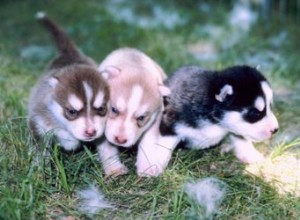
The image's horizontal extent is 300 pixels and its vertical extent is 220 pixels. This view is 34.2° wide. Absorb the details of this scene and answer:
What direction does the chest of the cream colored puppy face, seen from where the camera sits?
toward the camera

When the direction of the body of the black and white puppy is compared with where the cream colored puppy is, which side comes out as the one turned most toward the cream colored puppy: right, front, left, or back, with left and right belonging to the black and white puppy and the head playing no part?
back

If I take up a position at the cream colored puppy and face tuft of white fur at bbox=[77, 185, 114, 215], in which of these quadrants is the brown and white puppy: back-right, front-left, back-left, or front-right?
front-right

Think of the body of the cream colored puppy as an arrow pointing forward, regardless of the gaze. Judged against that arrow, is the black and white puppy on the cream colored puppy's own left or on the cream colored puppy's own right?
on the cream colored puppy's own left

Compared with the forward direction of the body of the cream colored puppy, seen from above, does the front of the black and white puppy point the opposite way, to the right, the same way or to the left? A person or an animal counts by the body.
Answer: to the left

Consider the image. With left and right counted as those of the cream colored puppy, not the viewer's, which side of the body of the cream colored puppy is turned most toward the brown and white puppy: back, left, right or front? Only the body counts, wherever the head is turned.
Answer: right

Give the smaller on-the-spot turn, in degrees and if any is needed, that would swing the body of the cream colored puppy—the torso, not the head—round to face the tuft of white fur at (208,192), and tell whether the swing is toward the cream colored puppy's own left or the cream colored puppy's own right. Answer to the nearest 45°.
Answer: approximately 45° to the cream colored puppy's own left

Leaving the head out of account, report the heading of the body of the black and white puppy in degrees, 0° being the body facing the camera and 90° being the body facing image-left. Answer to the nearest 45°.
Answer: approximately 270°

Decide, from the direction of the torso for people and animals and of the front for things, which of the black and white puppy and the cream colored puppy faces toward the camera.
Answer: the cream colored puppy

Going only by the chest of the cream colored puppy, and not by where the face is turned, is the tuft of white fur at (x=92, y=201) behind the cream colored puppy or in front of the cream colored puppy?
in front

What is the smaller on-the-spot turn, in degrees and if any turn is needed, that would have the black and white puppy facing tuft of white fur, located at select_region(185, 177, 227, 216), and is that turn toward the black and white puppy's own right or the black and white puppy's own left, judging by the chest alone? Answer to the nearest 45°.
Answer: approximately 90° to the black and white puppy's own right

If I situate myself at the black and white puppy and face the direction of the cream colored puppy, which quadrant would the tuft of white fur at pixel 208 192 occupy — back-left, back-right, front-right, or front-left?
front-left

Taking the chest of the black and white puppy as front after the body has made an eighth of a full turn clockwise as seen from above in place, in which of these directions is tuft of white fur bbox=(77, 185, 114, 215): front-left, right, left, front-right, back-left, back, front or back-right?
right

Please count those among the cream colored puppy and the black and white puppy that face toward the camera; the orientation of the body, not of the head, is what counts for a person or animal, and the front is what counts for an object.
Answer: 1

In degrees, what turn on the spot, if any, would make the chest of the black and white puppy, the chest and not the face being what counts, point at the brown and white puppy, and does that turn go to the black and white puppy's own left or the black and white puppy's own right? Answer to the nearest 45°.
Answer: approximately 180°
